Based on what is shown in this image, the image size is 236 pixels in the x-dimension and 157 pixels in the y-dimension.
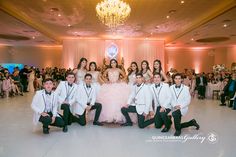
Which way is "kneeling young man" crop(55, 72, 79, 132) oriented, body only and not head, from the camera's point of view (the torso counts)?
toward the camera

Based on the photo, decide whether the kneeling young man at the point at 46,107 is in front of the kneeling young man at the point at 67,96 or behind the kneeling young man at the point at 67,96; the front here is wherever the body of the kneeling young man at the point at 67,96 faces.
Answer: in front

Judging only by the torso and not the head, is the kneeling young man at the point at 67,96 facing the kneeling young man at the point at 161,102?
no

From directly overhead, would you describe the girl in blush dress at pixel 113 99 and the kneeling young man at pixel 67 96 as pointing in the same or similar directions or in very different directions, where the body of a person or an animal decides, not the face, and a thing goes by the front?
same or similar directions

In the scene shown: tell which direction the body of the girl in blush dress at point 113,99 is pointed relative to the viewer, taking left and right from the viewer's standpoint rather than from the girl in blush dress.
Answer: facing the viewer

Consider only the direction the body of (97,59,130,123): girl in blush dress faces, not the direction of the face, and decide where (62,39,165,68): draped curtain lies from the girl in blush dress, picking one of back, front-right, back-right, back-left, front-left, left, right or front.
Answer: back

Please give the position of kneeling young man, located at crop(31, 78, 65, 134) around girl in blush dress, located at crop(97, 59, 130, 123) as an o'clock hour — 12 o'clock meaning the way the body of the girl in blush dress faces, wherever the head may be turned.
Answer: The kneeling young man is roughly at 2 o'clock from the girl in blush dress.

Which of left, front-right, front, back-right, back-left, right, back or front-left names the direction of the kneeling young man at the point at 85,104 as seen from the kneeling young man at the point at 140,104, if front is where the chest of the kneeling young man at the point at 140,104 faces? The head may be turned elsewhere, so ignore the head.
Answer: front-right

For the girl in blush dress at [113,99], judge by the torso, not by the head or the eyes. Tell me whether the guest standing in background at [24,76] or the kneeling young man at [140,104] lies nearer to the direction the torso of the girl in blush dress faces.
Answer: the kneeling young man

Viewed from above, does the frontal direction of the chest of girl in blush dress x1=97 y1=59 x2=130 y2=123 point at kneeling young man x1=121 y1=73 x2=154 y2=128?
no

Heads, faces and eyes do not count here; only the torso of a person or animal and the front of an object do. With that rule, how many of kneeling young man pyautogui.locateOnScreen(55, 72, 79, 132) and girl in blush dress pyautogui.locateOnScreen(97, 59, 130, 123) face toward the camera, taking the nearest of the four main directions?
2

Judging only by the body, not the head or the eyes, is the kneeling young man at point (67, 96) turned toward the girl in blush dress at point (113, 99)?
no
